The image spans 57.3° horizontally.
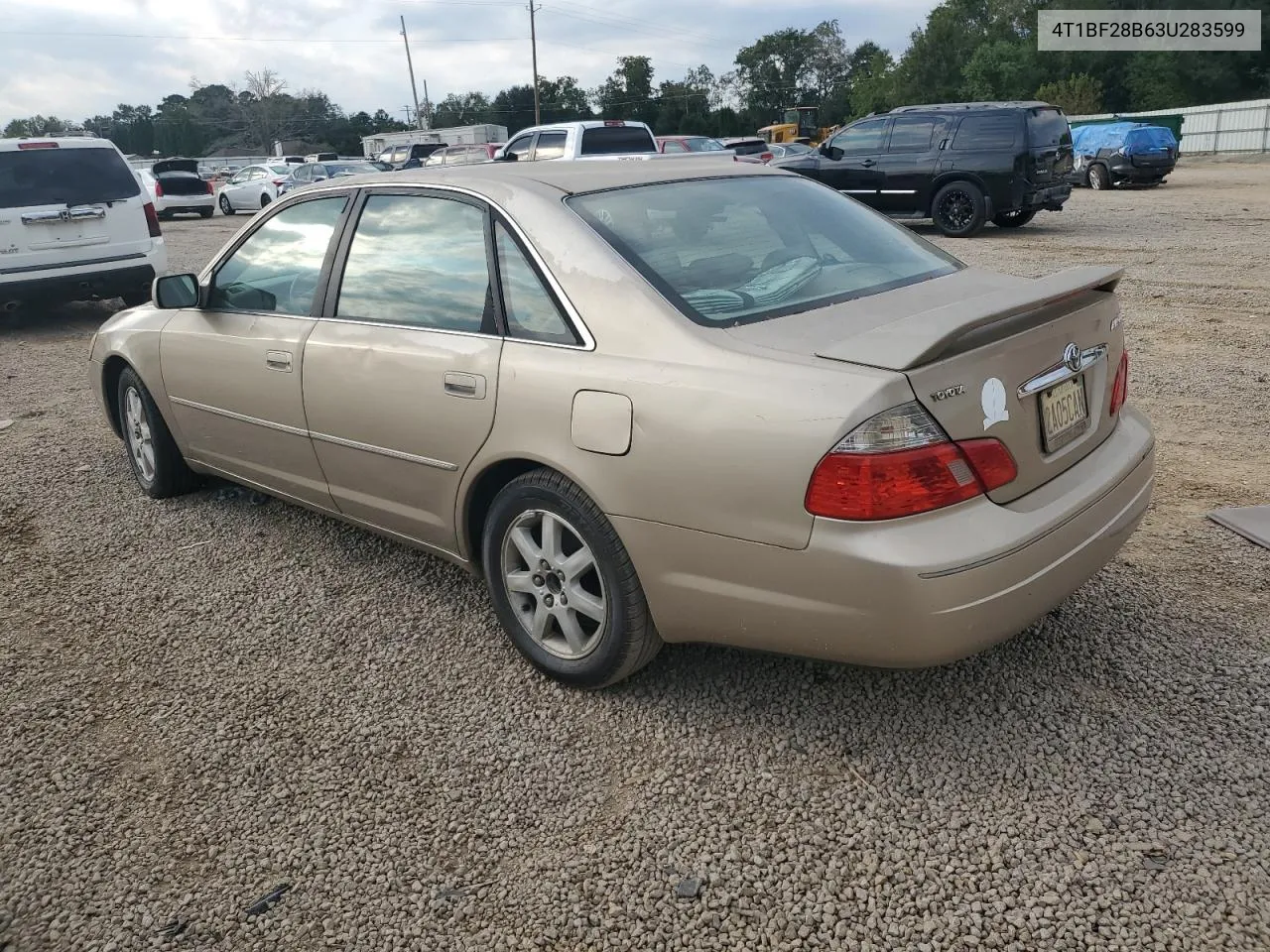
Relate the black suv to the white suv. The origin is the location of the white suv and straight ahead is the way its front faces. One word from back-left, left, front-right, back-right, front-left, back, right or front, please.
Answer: right

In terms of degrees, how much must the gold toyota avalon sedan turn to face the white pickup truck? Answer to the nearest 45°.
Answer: approximately 45° to its right

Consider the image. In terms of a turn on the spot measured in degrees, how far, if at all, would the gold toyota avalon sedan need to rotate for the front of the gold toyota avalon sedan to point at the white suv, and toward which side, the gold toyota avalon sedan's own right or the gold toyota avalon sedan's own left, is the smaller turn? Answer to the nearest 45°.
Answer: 0° — it already faces it

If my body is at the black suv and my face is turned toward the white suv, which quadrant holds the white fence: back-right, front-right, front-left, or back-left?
back-right

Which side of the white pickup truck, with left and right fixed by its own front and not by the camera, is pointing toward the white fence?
right

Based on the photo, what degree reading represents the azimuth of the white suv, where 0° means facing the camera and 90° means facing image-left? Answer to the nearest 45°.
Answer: approximately 180°

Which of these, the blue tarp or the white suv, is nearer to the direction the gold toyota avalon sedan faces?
the white suv

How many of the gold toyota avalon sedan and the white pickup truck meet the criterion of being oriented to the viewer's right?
0

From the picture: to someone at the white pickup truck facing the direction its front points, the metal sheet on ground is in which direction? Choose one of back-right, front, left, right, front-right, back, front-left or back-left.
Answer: back-left

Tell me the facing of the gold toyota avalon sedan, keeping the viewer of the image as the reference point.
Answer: facing away from the viewer and to the left of the viewer

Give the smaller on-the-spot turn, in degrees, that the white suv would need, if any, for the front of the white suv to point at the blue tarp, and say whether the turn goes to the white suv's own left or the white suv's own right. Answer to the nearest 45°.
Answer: approximately 90° to the white suv's own right

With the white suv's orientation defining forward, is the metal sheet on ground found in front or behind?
behind

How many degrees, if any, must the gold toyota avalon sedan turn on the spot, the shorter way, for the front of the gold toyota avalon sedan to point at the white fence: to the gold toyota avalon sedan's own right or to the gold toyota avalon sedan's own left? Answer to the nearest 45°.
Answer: approximately 90° to the gold toyota avalon sedan's own right

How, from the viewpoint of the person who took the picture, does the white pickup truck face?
facing away from the viewer and to the left of the viewer
